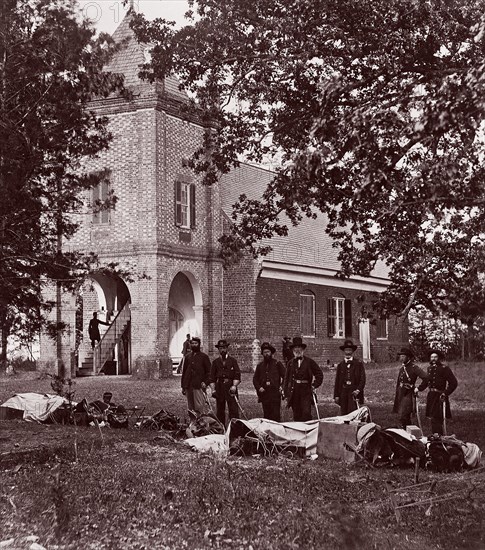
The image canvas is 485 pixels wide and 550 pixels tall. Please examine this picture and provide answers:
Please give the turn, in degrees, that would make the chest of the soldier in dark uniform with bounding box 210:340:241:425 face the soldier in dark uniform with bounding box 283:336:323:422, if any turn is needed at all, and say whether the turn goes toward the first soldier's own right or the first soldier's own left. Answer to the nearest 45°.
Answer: approximately 45° to the first soldier's own left

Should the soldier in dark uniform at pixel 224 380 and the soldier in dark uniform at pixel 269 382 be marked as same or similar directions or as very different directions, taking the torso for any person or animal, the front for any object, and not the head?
same or similar directions

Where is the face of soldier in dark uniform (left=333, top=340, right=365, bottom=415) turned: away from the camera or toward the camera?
toward the camera

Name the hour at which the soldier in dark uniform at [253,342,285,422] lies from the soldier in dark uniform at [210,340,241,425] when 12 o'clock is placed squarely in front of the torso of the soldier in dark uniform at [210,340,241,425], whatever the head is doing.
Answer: the soldier in dark uniform at [253,342,285,422] is roughly at 10 o'clock from the soldier in dark uniform at [210,340,241,425].

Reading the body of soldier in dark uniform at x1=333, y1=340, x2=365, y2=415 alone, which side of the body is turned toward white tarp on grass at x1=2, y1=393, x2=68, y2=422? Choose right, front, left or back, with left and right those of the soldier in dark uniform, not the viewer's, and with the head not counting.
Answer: right

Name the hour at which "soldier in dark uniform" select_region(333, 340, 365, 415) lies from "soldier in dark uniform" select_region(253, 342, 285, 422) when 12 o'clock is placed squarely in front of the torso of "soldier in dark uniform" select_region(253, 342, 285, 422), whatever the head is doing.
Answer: "soldier in dark uniform" select_region(333, 340, 365, 415) is roughly at 9 o'clock from "soldier in dark uniform" select_region(253, 342, 285, 422).

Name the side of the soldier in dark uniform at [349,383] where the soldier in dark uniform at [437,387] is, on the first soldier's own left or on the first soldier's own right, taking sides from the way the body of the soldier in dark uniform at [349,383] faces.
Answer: on the first soldier's own left

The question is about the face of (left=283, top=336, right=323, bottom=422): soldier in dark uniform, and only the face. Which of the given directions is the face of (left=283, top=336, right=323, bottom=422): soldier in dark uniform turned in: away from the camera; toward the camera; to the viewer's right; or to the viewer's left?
toward the camera

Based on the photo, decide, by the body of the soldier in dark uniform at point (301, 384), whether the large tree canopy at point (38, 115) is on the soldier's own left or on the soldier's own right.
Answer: on the soldier's own right

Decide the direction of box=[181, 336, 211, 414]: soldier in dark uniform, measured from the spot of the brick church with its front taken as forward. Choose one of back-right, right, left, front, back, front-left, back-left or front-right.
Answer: front-left

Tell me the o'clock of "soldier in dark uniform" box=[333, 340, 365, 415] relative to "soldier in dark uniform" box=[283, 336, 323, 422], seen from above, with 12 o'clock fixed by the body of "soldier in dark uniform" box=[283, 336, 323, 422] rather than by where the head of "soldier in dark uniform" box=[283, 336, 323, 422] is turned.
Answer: "soldier in dark uniform" box=[333, 340, 365, 415] is roughly at 8 o'clock from "soldier in dark uniform" box=[283, 336, 323, 422].

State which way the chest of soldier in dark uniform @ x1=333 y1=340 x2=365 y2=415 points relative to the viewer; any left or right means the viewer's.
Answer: facing the viewer

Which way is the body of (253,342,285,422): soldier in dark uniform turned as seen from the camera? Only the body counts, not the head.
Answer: toward the camera

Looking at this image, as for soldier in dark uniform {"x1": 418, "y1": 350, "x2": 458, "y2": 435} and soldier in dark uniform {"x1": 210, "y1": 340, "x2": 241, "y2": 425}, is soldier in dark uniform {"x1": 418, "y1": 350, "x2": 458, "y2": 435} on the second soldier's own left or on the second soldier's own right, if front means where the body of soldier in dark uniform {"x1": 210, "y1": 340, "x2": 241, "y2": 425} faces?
on the second soldier's own left
